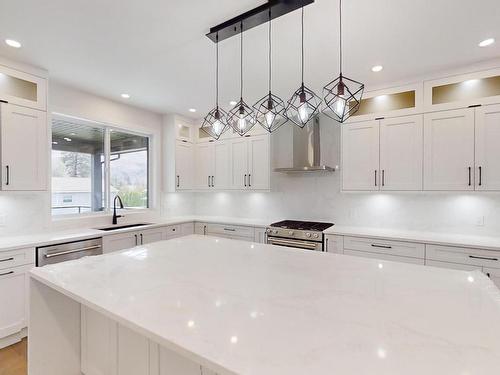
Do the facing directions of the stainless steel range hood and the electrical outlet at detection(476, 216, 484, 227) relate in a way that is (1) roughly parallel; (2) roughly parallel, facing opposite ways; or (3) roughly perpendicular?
roughly parallel

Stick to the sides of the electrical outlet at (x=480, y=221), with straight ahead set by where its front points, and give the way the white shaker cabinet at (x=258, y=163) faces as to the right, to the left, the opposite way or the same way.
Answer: the same way

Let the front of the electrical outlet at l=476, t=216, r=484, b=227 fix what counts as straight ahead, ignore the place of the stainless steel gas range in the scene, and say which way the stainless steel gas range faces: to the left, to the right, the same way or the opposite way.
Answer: the same way

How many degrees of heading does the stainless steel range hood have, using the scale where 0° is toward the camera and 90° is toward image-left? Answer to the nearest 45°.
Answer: approximately 45°

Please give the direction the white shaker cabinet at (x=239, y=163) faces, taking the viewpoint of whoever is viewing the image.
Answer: facing the viewer and to the left of the viewer

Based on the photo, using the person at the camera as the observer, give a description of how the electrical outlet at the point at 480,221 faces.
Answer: facing the viewer

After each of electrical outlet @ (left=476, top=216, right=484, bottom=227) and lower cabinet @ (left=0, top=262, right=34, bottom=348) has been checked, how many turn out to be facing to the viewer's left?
0

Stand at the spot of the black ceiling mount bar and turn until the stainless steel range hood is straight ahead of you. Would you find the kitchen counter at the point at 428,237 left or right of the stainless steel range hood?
right

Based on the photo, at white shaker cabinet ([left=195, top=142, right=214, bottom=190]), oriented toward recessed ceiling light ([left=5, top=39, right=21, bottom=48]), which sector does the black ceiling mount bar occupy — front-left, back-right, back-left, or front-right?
front-left

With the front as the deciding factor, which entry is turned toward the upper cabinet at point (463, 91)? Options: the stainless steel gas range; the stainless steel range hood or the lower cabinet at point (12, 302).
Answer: the lower cabinet

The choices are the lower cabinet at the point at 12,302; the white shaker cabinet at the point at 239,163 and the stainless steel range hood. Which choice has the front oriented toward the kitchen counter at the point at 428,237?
the lower cabinet

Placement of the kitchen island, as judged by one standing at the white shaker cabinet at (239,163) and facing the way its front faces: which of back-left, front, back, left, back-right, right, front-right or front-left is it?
front-left

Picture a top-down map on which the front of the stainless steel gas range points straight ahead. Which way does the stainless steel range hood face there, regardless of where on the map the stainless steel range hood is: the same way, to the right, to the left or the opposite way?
the same way

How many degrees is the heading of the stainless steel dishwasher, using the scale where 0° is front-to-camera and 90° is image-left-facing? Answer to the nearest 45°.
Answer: approximately 315°

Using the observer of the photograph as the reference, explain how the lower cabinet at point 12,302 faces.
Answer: facing the viewer and to the right of the viewer

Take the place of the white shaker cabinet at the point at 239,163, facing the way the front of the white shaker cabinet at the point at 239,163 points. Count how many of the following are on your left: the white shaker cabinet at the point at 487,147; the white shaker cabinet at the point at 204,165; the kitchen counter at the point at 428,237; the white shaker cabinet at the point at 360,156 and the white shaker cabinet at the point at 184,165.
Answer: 3

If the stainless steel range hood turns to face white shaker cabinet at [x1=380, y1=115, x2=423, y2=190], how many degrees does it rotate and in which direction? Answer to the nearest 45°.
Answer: approximately 90° to its left

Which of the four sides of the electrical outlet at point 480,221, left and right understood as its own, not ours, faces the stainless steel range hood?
right
